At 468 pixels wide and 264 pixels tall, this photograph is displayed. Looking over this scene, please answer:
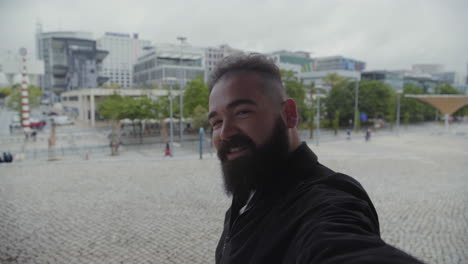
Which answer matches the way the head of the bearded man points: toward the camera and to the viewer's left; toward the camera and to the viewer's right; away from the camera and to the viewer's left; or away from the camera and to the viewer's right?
toward the camera and to the viewer's left

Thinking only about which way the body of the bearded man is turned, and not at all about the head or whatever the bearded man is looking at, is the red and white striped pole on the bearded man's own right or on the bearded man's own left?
on the bearded man's own right

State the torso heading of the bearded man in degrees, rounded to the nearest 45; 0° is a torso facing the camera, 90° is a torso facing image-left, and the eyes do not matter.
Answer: approximately 45°
